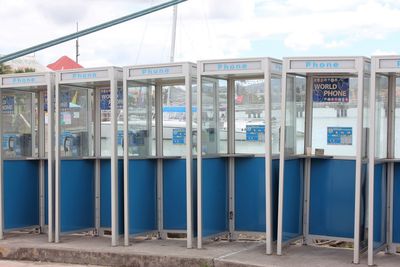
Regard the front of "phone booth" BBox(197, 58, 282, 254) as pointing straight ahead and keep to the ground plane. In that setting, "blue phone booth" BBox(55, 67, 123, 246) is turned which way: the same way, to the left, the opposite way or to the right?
the same way

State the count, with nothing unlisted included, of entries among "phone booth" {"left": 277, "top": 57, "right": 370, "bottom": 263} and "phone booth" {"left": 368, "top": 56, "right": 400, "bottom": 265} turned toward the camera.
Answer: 2

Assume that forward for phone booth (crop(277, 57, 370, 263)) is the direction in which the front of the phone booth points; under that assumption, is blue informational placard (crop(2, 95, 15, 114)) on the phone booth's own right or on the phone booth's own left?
on the phone booth's own right

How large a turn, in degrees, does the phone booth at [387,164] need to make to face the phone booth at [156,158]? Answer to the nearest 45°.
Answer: approximately 90° to its right

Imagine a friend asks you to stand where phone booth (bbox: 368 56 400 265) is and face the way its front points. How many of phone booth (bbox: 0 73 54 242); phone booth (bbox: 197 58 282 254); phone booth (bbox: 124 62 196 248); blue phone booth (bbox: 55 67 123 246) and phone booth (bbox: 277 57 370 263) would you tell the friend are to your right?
5

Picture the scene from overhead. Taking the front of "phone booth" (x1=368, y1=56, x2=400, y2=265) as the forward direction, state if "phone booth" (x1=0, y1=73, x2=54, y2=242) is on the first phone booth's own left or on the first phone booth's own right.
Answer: on the first phone booth's own right

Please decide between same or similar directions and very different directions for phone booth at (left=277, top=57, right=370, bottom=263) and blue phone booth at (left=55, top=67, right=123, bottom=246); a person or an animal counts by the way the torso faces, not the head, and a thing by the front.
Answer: same or similar directions

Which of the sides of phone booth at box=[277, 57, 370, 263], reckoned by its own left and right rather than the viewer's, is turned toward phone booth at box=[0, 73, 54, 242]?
right

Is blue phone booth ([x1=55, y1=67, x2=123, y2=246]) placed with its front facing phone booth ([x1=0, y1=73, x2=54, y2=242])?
no

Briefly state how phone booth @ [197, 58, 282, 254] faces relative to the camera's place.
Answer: facing the viewer and to the left of the viewer

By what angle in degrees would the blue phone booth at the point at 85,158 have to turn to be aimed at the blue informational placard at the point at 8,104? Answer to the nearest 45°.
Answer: approximately 90° to its right

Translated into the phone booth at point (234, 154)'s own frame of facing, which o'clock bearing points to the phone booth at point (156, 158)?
the phone booth at point (156, 158) is roughly at 2 o'clock from the phone booth at point (234, 154).

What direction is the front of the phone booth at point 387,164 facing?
toward the camera

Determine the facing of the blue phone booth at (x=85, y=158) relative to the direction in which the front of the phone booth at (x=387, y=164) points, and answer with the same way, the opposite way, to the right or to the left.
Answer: the same way

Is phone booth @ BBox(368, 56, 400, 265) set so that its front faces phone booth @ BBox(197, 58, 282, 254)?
no

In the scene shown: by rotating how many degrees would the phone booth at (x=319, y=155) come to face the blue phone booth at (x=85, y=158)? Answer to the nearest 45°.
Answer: approximately 90° to its right

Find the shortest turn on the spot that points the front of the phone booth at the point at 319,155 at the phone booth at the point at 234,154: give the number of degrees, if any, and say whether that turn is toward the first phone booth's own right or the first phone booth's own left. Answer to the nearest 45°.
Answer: approximately 90° to the first phone booth's own right

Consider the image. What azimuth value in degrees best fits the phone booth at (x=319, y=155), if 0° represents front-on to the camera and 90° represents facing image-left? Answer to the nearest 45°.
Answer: approximately 0°
